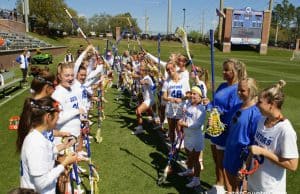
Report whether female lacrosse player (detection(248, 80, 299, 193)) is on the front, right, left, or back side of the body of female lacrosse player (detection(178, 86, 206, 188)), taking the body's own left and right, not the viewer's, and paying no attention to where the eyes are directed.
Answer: left

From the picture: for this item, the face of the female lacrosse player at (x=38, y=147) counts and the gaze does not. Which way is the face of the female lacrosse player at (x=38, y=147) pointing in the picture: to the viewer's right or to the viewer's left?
to the viewer's right

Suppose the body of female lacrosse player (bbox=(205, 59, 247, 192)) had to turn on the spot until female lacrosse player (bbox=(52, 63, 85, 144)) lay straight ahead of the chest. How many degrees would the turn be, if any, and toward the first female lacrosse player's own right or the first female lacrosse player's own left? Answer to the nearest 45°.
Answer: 0° — they already face them

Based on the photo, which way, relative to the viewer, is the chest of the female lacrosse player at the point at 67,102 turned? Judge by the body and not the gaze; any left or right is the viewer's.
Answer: facing the viewer and to the right of the viewer

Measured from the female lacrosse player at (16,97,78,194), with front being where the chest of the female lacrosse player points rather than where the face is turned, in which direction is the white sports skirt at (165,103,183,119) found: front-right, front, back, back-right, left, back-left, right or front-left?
front-left

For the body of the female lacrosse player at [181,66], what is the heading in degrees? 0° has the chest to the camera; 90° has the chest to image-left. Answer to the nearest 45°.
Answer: approximately 45°

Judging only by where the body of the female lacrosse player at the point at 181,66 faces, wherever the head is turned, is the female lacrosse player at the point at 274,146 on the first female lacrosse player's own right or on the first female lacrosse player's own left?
on the first female lacrosse player's own left

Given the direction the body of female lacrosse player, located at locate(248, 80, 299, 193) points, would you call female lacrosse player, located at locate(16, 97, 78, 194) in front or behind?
in front

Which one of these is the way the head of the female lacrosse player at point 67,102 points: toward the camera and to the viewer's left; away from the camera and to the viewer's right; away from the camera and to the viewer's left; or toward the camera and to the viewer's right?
toward the camera and to the viewer's right

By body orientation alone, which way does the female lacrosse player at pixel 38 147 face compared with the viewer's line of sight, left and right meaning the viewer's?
facing to the right of the viewer

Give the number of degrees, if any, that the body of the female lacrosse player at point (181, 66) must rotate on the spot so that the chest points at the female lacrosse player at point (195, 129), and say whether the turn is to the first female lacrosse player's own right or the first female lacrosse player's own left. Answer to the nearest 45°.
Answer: approximately 45° to the first female lacrosse player's own left

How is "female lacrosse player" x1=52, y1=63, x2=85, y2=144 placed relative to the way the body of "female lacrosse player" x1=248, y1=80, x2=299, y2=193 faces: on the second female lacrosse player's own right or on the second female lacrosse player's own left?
on the second female lacrosse player's own right

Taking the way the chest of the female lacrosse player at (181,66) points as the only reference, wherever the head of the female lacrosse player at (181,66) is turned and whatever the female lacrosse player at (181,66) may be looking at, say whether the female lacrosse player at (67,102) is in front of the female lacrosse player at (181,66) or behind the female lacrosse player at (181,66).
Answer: in front

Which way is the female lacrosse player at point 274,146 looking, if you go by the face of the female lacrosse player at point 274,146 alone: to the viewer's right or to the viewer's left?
to the viewer's left

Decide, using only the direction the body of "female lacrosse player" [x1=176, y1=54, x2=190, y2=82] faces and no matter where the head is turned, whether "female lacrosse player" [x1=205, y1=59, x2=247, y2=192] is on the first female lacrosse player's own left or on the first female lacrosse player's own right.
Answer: on the first female lacrosse player's own left

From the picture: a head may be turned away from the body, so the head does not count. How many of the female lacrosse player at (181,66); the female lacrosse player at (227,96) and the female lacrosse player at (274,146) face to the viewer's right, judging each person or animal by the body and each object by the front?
0

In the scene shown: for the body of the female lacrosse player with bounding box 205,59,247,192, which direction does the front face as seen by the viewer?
to the viewer's left
